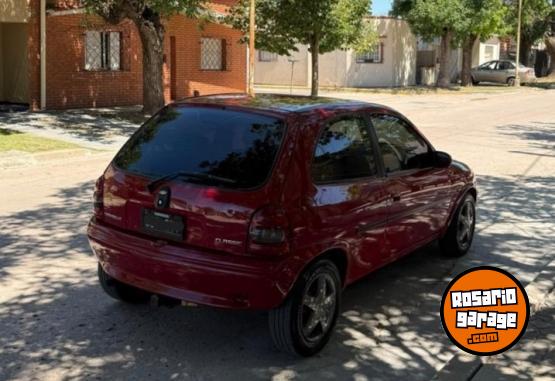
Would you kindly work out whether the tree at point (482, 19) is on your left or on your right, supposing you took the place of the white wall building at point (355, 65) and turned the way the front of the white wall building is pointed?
on your left

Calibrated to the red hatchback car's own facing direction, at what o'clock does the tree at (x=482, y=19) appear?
The tree is roughly at 11 o'clock from the red hatchback car.

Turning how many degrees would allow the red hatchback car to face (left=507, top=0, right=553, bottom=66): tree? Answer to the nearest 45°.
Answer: approximately 45° to its left

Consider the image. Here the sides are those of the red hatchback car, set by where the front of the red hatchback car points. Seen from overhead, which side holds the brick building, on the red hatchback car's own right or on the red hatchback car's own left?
on the red hatchback car's own left

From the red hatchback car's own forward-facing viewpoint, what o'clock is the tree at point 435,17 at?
The tree is roughly at 11 o'clock from the red hatchback car.

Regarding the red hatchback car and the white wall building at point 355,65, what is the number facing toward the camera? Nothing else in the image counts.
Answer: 1

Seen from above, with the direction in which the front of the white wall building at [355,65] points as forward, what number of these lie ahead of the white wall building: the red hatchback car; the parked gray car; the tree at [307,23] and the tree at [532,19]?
2

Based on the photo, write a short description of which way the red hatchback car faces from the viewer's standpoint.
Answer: facing away from the viewer and to the right of the viewer

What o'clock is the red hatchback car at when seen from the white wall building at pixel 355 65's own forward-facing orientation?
The red hatchback car is roughly at 12 o'clock from the white wall building.
